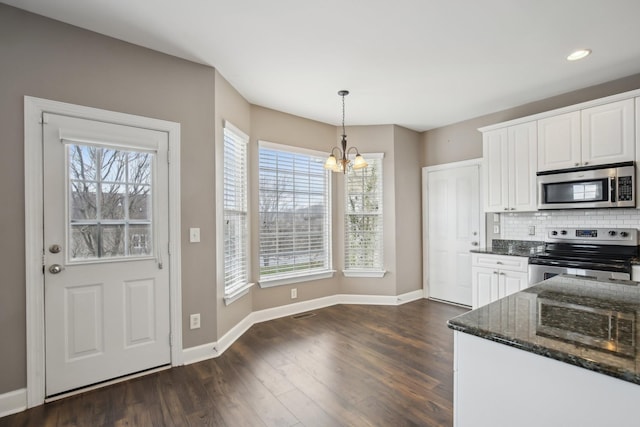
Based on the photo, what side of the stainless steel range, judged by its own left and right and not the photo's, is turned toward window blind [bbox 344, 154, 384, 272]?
right

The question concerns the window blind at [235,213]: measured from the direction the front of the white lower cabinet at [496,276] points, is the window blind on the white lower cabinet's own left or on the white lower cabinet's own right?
on the white lower cabinet's own right

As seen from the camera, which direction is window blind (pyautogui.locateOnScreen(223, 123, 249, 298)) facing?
to the viewer's right

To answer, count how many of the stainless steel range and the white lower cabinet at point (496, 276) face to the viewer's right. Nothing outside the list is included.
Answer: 0

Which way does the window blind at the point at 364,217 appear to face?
toward the camera

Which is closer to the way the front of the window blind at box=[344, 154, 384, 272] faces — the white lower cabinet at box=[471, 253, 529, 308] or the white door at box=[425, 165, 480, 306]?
the white lower cabinet

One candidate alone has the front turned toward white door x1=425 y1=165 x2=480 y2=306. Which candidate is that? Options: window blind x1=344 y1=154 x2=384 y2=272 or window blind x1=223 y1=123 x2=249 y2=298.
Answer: window blind x1=223 y1=123 x2=249 y2=298

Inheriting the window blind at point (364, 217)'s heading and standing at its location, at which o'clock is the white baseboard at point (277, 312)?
The white baseboard is roughly at 2 o'clock from the window blind.

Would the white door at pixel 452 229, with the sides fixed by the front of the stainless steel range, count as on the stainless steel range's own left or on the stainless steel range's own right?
on the stainless steel range's own right

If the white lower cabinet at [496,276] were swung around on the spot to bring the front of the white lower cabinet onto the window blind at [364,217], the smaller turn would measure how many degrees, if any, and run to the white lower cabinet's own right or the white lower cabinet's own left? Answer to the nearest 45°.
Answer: approximately 90° to the white lower cabinet's own right

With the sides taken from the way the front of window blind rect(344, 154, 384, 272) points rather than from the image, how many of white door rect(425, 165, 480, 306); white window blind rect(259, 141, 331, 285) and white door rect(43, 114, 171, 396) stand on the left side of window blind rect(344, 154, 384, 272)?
1

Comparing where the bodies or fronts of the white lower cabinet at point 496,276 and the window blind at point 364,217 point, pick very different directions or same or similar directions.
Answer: same or similar directions

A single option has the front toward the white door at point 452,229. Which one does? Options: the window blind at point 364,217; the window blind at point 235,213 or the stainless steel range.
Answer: the window blind at point 235,213

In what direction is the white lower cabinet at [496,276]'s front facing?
toward the camera

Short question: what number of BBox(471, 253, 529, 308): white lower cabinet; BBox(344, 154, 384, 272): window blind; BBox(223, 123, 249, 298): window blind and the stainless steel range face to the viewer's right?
1
